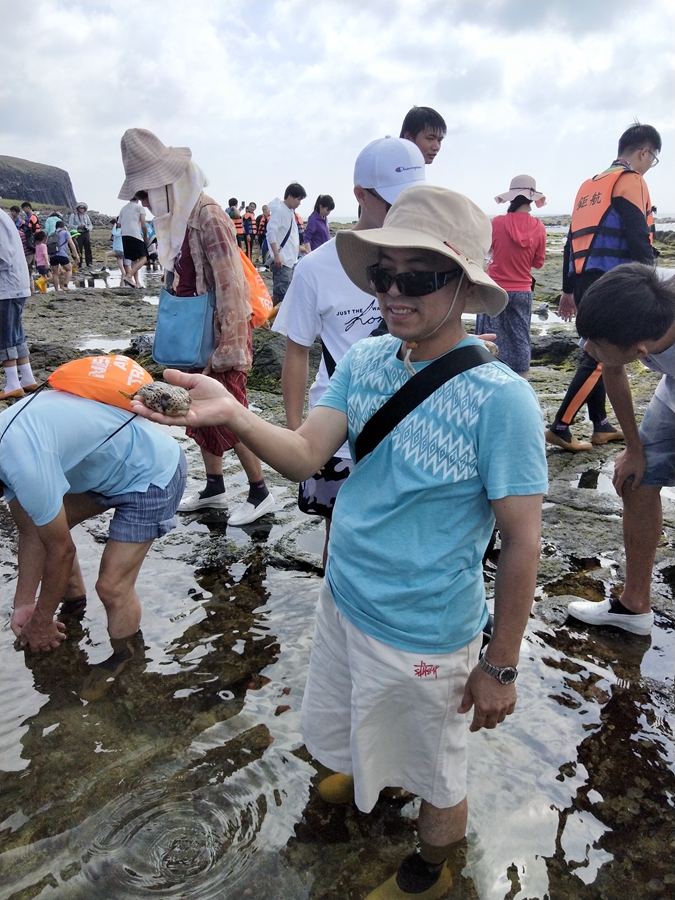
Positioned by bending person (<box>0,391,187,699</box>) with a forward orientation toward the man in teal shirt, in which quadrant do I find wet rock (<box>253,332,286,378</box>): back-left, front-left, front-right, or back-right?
back-left

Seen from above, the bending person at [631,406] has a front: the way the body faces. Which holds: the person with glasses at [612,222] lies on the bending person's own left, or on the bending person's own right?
on the bending person's own right

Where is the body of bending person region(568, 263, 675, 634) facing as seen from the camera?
to the viewer's left

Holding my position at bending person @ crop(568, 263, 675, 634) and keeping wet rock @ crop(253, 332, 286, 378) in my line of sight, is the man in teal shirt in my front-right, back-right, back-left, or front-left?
back-left

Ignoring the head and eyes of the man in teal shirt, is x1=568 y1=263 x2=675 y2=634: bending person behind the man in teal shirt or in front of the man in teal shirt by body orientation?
behind

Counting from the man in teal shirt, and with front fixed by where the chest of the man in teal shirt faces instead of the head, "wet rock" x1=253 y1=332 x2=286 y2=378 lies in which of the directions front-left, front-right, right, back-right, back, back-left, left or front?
back-right

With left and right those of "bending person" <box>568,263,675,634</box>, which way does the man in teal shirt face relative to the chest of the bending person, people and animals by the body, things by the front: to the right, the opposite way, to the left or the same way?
to the left

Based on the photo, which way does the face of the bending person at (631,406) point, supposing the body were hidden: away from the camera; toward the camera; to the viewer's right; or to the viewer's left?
to the viewer's left

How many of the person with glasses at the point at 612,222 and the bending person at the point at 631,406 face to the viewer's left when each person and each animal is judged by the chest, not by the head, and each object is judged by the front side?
1

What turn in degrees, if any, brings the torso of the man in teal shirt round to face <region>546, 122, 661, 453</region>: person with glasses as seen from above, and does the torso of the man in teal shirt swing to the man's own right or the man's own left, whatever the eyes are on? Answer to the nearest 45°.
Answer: approximately 180°
